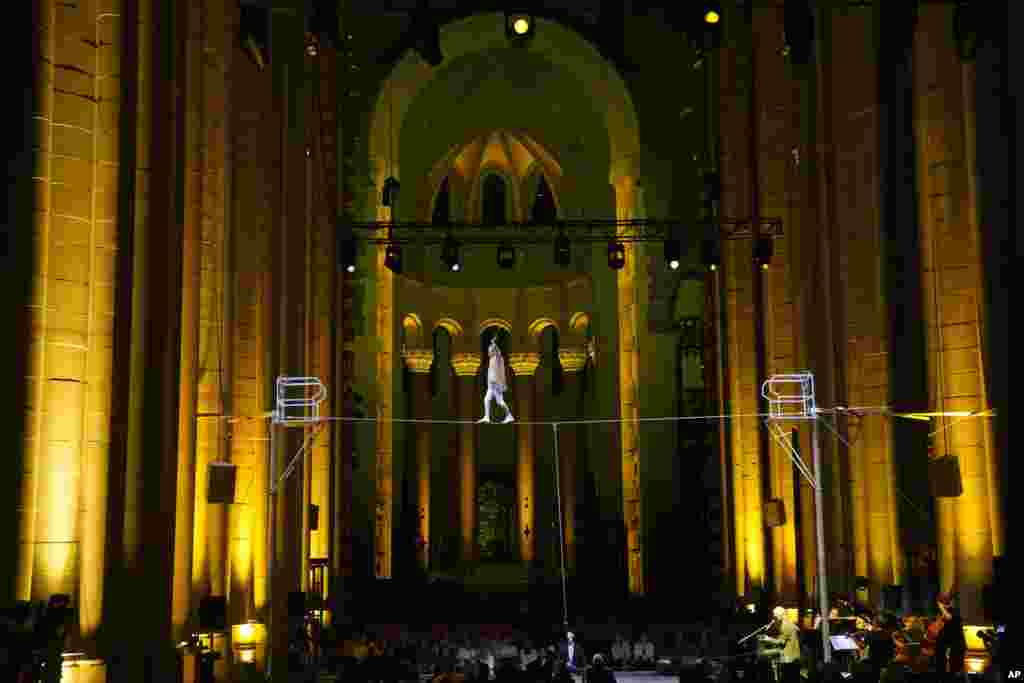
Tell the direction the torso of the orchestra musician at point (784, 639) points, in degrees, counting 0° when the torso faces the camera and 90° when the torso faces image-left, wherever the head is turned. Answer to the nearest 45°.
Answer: approximately 90°

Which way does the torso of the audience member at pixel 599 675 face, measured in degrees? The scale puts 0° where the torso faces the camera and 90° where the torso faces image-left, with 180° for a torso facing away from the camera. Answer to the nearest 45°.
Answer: approximately 180°

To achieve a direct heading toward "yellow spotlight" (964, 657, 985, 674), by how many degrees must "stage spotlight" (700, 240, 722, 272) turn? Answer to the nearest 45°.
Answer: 0° — it already faces it

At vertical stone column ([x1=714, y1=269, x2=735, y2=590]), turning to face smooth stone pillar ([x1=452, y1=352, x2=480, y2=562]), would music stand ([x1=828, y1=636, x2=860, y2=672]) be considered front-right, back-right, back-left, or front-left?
back-left

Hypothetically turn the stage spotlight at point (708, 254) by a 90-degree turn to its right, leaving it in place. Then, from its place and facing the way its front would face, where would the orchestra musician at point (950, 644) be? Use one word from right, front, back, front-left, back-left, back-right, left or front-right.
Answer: left

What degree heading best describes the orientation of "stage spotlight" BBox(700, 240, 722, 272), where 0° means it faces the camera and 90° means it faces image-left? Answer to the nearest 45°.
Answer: approximately 0°

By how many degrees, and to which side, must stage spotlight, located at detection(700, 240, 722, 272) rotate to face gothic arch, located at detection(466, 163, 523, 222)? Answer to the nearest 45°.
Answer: approximately 135° to its right

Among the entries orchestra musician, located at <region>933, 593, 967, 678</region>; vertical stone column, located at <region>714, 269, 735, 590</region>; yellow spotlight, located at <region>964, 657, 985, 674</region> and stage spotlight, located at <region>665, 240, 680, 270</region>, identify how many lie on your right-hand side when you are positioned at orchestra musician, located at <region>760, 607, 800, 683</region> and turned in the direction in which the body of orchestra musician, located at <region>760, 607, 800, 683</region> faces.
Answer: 2

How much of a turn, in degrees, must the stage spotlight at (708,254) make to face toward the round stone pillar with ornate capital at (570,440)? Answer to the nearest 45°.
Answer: approximately 135° to its right

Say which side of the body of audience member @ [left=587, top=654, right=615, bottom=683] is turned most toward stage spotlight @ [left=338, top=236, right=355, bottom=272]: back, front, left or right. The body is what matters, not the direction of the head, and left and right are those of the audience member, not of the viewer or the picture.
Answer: front

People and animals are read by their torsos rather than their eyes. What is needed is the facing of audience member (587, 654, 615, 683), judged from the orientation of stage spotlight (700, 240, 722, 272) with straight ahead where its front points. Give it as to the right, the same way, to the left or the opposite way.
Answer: the opposite way

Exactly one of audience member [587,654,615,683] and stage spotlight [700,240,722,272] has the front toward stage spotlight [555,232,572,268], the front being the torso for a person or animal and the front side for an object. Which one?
the audience member

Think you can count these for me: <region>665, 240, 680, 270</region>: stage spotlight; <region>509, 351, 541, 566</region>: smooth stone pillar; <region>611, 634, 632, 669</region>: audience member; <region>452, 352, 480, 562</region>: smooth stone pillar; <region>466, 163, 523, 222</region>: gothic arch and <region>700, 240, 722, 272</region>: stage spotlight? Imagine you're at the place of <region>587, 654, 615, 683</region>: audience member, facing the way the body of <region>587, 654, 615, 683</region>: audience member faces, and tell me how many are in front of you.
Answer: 6

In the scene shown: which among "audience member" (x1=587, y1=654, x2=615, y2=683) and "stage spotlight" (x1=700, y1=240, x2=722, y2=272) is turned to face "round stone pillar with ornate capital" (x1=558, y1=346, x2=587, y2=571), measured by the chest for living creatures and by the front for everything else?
the audience member
